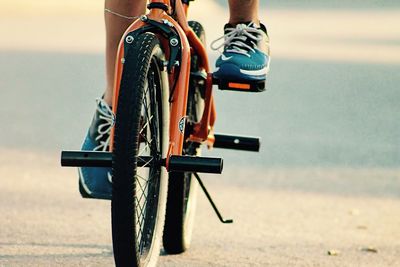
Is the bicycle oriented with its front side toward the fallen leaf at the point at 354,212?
no
